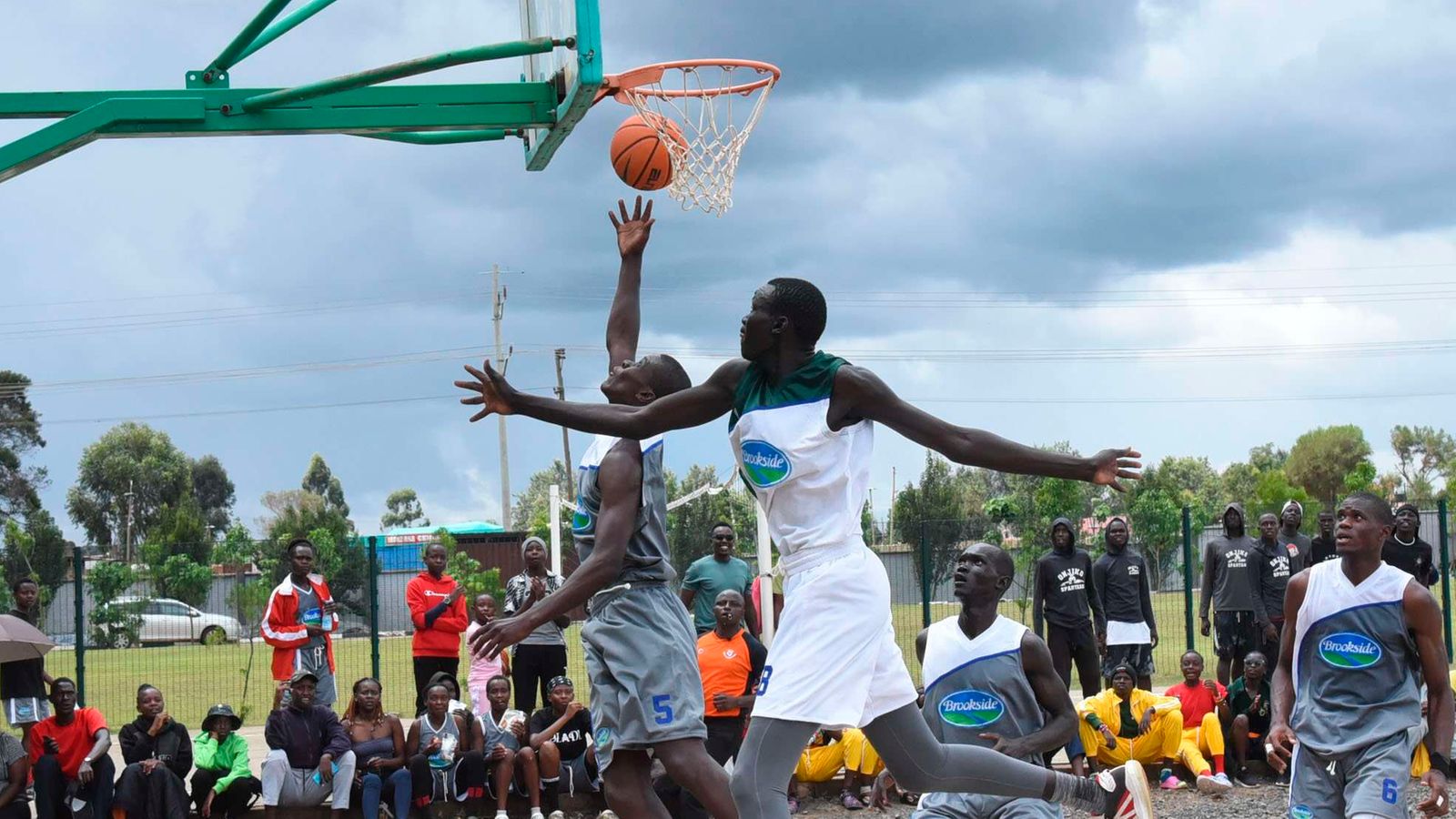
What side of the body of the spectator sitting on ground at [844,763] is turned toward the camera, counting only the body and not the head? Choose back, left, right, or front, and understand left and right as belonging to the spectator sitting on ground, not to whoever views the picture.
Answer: front

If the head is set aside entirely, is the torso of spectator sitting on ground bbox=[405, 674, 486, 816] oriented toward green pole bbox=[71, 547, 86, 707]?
no

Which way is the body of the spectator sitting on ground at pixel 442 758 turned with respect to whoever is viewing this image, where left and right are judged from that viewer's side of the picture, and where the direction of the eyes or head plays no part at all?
facing the viewer

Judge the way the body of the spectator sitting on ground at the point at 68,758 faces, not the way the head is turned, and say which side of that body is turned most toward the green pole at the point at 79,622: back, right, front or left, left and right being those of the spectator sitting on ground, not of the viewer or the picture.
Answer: back

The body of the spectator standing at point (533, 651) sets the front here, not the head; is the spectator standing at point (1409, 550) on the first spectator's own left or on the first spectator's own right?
on the first spectator's own left

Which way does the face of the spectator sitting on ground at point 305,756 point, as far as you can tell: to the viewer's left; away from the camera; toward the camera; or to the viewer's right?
toward the camera

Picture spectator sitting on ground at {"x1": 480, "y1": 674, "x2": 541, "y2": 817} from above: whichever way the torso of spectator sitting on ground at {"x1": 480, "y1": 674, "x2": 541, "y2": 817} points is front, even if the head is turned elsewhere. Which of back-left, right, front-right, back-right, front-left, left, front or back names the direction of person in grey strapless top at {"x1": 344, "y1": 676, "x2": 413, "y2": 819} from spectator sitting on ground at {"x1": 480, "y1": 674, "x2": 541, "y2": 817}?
right

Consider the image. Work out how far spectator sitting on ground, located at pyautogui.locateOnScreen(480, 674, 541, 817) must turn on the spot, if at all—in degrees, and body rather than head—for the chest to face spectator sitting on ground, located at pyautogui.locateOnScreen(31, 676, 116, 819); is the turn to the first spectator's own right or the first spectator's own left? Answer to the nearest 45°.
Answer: approximately 90° to the first spectator's own right

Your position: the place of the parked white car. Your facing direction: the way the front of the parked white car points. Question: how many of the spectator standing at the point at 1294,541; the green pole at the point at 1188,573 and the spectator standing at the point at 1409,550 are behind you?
0

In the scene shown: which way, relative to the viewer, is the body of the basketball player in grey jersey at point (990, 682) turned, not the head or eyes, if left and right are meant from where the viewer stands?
facing the viewer and to the left of the viewer

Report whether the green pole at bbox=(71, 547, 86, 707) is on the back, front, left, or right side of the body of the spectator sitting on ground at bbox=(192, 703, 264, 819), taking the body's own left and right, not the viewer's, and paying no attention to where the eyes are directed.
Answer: back

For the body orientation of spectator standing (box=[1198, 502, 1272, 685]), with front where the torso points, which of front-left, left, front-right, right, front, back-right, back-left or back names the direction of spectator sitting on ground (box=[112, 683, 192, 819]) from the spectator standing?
front-right

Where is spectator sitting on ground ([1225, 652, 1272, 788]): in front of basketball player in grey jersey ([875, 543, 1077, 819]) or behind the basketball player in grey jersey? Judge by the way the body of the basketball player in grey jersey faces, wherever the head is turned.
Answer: behind

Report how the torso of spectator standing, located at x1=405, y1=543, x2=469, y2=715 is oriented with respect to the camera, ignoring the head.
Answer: toward the camera
